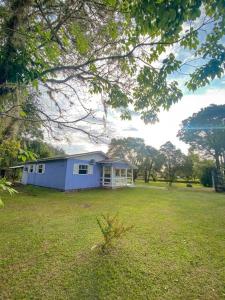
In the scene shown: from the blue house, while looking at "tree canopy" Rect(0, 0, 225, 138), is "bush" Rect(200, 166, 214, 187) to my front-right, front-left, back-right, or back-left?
back-left

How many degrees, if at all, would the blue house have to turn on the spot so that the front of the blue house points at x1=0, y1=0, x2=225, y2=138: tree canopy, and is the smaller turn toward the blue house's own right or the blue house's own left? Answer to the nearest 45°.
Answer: approximately 45° to the blue house's own right

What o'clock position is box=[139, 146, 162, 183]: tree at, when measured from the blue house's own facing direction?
The tree is roughly at 9 o'clock from the blue house.

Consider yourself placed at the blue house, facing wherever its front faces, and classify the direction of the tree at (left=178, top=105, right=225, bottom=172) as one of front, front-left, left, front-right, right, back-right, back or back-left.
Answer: front-left

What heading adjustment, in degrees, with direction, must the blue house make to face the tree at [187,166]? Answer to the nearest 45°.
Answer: approximately 90° to its left

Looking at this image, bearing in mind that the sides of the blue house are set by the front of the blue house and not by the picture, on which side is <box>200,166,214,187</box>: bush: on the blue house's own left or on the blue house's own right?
on the blue house's own left

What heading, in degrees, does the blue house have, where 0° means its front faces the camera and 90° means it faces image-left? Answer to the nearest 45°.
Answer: approximately 315°

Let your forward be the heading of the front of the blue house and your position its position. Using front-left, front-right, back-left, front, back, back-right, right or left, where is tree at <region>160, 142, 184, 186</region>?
left
